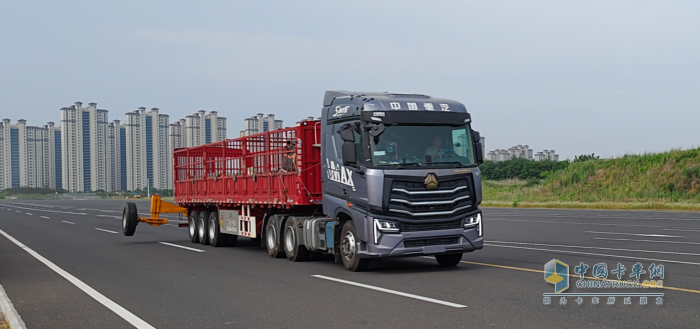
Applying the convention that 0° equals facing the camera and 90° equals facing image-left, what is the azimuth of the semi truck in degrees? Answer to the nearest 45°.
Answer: approximately 315°
